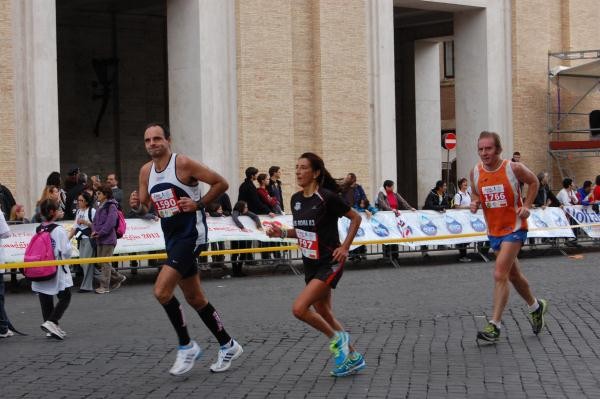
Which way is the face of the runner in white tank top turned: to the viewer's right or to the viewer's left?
to the viewer's left

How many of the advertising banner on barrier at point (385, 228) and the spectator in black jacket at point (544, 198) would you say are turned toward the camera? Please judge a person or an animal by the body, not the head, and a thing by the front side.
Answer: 2

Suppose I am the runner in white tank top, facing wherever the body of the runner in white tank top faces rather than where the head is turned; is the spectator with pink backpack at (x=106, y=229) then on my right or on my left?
on my right

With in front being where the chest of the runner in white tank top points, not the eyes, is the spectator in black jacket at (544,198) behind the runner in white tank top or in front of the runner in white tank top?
behind

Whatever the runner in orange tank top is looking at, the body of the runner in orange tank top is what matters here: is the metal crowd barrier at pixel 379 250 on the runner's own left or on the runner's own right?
on the runner's own right

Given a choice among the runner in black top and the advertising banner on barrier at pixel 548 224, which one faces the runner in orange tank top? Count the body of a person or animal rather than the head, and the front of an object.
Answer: the advertising banner on barrier

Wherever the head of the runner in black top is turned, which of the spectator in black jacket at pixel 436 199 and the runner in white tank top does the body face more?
the runner in white tank top

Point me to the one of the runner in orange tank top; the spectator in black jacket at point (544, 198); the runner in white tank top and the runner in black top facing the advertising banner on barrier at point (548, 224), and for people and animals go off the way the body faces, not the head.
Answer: the spectator in black jacket

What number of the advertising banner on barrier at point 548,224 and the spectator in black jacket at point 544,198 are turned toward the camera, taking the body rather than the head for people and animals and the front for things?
2

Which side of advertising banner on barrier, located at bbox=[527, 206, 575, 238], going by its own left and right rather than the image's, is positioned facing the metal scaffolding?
back

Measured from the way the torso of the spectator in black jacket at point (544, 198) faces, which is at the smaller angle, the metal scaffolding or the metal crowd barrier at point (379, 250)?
the metal crowd barrier

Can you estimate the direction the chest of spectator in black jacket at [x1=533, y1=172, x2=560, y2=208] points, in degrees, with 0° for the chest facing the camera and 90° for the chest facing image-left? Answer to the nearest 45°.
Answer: approximately 0°

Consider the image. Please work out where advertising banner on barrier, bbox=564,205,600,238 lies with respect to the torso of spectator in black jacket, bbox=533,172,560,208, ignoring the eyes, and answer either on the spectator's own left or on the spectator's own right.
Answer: on the spectator's own left
